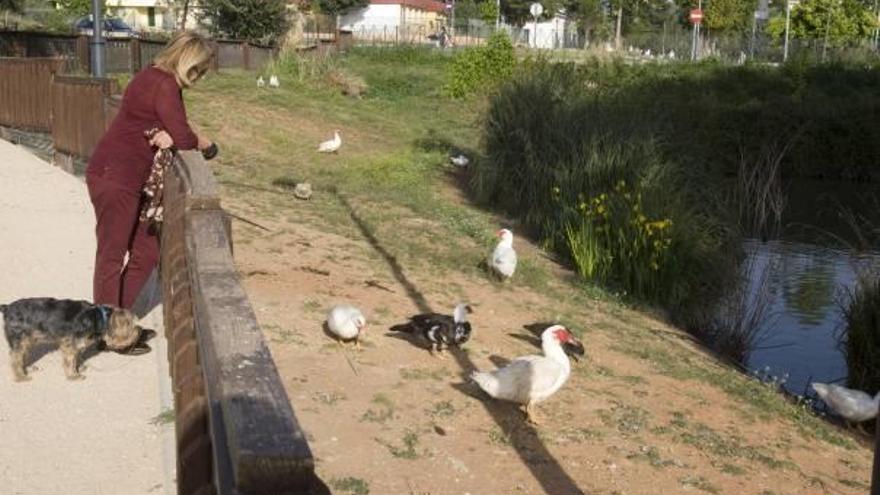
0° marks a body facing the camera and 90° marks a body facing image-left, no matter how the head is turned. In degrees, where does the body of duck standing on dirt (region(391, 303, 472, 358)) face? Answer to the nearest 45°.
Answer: approximately 270°

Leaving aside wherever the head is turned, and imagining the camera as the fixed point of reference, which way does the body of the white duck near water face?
to the viewer's right

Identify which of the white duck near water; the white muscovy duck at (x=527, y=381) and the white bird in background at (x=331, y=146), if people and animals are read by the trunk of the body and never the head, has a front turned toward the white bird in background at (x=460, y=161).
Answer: the white bird in background at (x=331, y=146)

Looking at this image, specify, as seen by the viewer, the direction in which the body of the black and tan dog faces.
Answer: to the viewer's right

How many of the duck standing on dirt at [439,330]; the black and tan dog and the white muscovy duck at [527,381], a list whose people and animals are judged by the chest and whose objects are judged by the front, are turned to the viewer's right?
3

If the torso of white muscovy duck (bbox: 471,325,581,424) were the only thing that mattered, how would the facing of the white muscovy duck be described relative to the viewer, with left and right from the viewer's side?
facing to the right of the viewer

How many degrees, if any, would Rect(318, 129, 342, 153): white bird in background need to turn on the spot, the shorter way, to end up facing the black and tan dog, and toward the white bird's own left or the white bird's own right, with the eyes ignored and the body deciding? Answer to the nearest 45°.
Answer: approximately 90° to the white bird's own right

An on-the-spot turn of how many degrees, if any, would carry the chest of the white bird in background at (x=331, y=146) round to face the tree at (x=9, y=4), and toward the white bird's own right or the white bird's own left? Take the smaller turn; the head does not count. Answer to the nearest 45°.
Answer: approximately 135° to the white bird's own left
